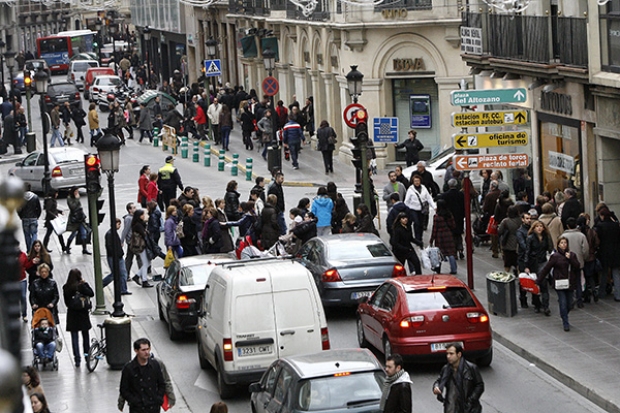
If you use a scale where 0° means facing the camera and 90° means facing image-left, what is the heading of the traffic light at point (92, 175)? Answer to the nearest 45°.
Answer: approximately 0°

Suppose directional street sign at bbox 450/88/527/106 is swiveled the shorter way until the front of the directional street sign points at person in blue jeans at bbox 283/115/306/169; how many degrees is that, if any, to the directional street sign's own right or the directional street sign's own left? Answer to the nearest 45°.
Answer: approximately 180°

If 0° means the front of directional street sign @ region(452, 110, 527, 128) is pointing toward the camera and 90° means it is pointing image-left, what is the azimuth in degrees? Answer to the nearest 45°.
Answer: approximately 0°

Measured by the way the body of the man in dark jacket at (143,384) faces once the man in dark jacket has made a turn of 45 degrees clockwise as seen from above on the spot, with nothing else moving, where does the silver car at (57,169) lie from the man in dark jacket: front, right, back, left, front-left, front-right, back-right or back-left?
back-right
